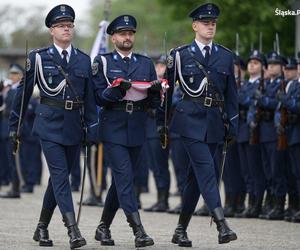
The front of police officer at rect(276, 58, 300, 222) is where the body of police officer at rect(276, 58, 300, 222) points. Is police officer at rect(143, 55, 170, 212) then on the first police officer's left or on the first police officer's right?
on the first police officer's right

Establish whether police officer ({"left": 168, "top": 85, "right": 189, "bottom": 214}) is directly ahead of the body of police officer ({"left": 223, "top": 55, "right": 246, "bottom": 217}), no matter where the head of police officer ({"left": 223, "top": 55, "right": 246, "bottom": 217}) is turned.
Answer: no

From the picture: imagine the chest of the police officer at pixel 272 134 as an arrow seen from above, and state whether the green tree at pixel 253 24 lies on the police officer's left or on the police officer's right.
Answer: on the police officer's right

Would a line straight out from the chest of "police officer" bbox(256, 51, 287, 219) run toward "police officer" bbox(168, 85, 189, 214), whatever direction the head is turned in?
no

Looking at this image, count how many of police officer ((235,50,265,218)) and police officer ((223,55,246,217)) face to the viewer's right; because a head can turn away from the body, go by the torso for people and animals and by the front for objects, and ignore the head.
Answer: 0

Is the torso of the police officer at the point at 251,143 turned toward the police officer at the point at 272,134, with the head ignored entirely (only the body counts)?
no

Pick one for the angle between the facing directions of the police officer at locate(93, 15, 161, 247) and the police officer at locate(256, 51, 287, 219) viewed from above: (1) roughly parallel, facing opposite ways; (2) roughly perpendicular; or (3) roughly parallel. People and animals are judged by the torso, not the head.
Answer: roughly perpendicular

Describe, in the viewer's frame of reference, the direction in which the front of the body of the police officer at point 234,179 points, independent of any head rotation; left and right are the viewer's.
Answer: facing the viewer and to the left of the viewer

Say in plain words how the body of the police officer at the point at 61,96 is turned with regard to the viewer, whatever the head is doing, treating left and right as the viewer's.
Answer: facing the viewer and to the right of the viewer

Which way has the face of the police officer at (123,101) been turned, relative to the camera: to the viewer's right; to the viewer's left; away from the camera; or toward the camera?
toward the camera

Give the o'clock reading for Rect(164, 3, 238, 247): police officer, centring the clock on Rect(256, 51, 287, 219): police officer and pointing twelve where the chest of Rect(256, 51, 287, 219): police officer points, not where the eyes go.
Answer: Rect(164, 3, 238, 247): police officer is roughly at 11 o'clock from Rect(256, 51, 287, 219): police officer.

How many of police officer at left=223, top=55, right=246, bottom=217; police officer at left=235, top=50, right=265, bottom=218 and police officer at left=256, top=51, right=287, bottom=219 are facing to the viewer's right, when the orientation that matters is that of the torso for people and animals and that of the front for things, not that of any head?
0

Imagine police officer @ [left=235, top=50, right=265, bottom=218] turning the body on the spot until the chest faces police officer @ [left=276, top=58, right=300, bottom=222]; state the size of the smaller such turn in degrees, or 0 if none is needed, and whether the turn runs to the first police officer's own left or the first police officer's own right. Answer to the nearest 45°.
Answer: approximately 90° to the first police officer's own left
